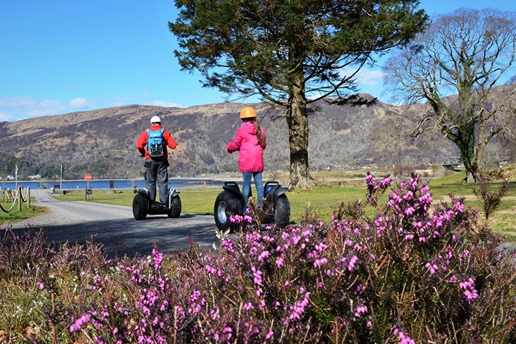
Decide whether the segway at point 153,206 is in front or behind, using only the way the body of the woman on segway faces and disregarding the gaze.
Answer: in front

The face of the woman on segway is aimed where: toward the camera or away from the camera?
away from the camera

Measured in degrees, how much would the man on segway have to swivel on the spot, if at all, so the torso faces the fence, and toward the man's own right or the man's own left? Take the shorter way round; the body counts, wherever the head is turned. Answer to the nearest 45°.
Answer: approximately 45° to the man's own left

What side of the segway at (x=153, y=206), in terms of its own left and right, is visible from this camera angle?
back

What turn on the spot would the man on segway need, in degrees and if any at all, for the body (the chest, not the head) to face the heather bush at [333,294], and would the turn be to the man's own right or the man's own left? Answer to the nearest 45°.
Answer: approximately 180°

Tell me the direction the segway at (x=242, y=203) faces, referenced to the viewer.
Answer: facing away from the viewer and to the left of the viewer

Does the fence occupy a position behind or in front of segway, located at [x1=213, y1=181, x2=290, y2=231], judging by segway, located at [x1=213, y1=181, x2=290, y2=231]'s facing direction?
in front

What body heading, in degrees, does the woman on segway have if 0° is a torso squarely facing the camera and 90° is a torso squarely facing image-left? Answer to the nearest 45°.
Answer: approximately 135°

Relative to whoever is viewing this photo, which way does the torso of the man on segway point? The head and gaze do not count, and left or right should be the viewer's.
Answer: facing away from the viewer
